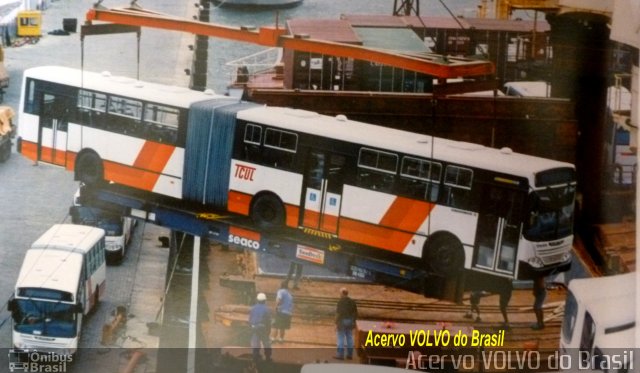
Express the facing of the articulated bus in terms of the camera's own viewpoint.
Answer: facing the viewer and to the right of the viewer

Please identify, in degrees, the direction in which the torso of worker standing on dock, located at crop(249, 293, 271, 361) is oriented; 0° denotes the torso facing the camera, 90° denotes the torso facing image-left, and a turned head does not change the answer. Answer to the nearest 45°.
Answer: approximately 180°

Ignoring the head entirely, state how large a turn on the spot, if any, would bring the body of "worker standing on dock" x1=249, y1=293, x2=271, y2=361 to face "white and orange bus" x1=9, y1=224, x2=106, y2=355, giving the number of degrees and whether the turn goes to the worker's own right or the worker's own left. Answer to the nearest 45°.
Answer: approximately 90° to the worker's own left

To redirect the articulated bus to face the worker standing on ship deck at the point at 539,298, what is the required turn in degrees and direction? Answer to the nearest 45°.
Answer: approximately 45° to its left

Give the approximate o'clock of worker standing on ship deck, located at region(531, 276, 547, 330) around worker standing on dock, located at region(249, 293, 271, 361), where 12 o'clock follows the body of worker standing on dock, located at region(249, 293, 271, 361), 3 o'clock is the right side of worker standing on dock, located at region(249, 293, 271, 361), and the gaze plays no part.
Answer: worker standing on ship deck, located at region(531, 276, 547, 330) is roughly at 3 o'clock from worker standing on dock, located at region(249, 293, 271, 361).
